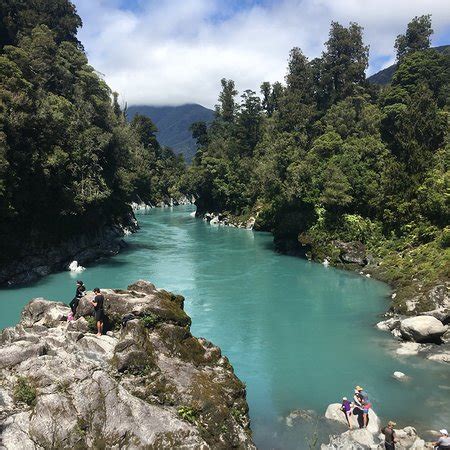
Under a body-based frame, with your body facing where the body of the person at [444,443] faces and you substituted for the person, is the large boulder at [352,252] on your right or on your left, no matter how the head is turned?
on your right

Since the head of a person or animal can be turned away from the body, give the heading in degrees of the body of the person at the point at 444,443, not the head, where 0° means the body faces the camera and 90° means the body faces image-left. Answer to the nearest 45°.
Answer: approximately 90°

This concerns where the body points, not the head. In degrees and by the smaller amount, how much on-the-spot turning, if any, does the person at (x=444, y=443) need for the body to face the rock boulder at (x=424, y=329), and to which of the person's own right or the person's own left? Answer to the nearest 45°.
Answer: approximately 90° to the person's own right
